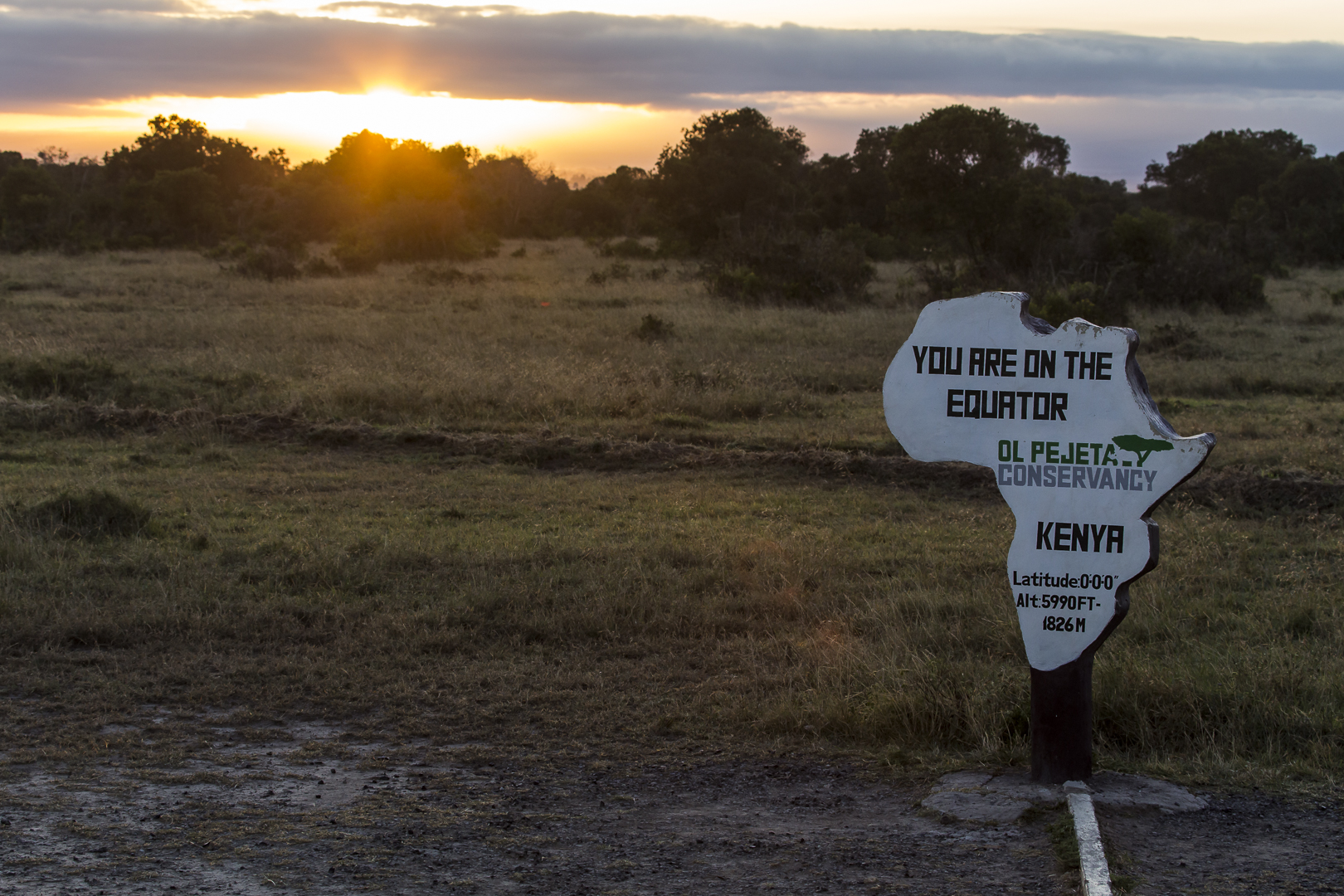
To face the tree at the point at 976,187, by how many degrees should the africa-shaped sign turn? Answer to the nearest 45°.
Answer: approximately 180°

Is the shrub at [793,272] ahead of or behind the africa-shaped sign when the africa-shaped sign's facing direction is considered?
behind

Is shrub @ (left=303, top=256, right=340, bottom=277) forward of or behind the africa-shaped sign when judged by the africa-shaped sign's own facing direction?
behind

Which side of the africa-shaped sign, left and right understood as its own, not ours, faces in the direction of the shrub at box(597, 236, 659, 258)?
back

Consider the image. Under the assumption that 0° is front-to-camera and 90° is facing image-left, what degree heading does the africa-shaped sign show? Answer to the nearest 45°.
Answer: approximately 0°

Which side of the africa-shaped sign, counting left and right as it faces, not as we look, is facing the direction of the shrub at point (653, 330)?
back

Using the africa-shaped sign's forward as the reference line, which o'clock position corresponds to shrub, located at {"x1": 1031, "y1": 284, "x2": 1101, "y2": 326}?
The shrub is roughly at 6 o'clock from the africa-shaped sign.
